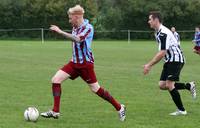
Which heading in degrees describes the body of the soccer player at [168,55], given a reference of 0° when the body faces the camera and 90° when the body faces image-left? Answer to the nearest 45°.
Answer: approximately 90°

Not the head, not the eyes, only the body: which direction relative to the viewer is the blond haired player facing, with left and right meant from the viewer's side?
facing to the left of the viewer

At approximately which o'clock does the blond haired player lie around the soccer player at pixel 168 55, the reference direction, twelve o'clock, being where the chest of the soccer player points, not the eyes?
The blond haired player is roughly at 11 o'clock from the soccer player.

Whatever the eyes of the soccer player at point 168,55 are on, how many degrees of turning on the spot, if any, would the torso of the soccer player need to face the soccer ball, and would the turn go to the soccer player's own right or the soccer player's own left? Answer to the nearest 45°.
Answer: approximately 45° to the soccer player's own left

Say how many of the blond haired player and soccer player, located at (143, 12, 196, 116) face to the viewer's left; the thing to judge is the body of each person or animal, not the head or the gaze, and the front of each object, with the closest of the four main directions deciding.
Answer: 2

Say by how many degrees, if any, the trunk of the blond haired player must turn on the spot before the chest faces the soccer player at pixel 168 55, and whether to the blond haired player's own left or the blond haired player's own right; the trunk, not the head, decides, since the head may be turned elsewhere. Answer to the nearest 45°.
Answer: approximately 180°
